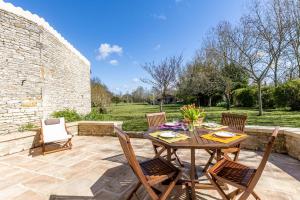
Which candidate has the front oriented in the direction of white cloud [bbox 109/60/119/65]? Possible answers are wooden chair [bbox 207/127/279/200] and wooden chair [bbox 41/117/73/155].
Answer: wooden chair [bbox 207/127/279/200]

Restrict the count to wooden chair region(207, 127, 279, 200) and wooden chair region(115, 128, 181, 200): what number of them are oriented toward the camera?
0

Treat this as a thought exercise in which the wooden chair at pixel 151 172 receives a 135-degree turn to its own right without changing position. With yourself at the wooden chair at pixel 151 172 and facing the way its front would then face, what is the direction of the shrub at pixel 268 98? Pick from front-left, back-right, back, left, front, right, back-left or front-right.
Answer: back-left

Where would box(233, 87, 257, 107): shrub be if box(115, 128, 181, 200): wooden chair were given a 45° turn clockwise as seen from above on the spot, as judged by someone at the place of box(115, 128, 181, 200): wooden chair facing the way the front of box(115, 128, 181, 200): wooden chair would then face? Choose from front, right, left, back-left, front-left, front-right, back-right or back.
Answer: front-left

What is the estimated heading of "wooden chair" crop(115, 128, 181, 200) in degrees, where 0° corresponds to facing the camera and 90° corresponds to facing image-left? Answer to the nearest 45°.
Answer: approximately 225°

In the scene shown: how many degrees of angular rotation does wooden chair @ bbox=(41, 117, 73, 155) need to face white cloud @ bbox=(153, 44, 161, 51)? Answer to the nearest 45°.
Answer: approximately 90° to its left

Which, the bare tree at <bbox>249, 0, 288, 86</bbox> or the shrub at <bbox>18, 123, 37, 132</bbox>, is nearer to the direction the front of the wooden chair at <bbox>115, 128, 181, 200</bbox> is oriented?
the bare tree

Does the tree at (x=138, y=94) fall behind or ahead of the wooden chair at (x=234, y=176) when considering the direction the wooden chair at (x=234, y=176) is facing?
ahead

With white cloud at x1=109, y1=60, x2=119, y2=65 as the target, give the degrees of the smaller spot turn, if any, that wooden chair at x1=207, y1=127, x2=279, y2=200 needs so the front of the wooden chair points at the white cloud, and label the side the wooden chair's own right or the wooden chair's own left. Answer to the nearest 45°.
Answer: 0° — it already faces it

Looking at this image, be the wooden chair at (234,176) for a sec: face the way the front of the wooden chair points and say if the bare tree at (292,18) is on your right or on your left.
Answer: on your right

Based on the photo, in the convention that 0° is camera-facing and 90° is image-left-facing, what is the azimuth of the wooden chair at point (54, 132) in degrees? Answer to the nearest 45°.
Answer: approximately 315°

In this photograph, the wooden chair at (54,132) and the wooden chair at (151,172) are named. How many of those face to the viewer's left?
0

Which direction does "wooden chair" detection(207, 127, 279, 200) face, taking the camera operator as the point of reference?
facing away from the viewer and to the left of the viewer

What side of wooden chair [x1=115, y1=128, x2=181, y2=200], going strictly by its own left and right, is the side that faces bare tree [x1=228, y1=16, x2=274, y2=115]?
front

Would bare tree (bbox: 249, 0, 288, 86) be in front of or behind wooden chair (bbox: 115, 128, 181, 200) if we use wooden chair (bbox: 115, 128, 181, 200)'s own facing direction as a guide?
in front
